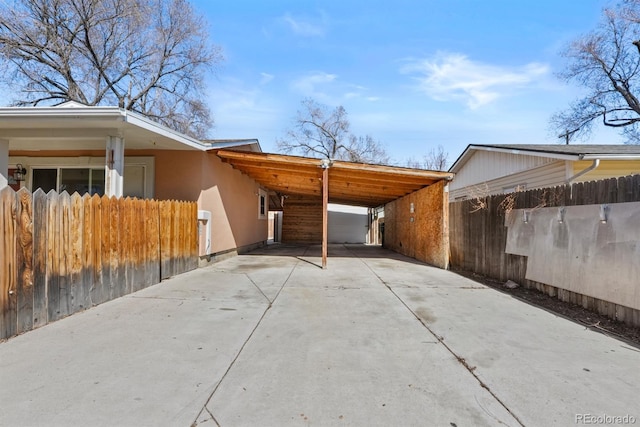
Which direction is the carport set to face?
toward the camera

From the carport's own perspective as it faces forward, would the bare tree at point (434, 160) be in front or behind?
behind

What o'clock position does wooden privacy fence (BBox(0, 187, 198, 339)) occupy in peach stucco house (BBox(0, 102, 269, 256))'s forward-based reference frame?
The wooden privacy fence is roughly at 12 o'clock from the peach stucco house.

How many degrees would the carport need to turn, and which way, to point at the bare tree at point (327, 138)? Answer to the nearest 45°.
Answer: approximately 180°

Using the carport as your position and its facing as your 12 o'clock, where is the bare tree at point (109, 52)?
The bare tree is roughly at 4 o'clock from the carport.

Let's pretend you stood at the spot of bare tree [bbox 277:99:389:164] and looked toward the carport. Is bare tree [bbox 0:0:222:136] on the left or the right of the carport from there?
right

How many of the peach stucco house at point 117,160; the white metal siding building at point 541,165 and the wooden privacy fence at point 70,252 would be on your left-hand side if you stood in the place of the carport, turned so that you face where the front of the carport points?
1

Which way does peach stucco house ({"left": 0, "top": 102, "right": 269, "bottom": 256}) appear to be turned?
toward the camera

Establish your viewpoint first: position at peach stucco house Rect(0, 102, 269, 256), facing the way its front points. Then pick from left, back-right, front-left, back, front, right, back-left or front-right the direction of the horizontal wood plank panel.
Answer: back-left

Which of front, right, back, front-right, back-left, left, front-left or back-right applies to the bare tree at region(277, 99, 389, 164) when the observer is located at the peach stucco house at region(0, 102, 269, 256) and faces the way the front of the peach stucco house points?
back-left
